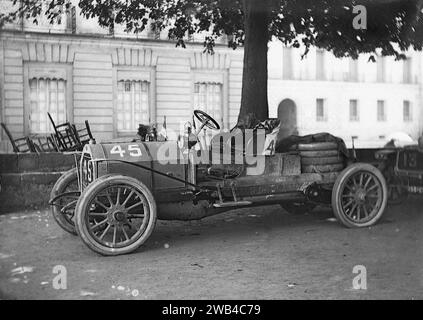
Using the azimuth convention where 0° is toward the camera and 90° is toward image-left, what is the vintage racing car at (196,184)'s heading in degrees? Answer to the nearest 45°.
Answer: approximately 45°

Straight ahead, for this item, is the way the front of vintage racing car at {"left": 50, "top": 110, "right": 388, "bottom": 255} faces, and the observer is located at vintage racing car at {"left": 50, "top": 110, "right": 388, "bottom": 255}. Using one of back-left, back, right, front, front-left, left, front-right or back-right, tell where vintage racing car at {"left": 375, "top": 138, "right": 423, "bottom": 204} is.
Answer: back
